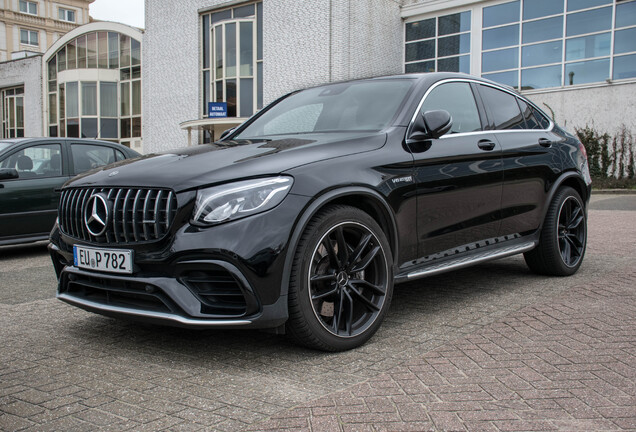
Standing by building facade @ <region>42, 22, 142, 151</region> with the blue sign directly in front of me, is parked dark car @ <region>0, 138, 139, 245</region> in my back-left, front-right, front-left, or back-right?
front-right

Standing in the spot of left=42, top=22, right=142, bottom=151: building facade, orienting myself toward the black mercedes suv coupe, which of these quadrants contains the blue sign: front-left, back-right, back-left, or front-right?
front-left

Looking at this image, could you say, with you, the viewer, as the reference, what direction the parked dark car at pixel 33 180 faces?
facing the viewer and to the left of the viewer

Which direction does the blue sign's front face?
toward the camera

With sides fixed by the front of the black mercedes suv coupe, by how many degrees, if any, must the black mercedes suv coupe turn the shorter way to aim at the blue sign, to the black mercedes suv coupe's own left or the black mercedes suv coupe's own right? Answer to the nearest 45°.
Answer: approximately 135° to the black mercedes suv coupe's own right

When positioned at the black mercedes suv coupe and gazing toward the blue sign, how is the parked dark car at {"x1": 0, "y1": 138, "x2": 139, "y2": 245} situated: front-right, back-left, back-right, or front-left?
front-left

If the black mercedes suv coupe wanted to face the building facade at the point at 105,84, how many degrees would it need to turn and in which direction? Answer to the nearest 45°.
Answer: approximately 135° to its right

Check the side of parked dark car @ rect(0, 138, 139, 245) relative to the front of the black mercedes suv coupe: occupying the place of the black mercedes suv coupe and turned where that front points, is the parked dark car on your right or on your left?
on your right

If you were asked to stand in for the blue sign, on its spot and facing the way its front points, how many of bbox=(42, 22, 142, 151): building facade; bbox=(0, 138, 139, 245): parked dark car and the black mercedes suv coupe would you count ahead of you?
2
